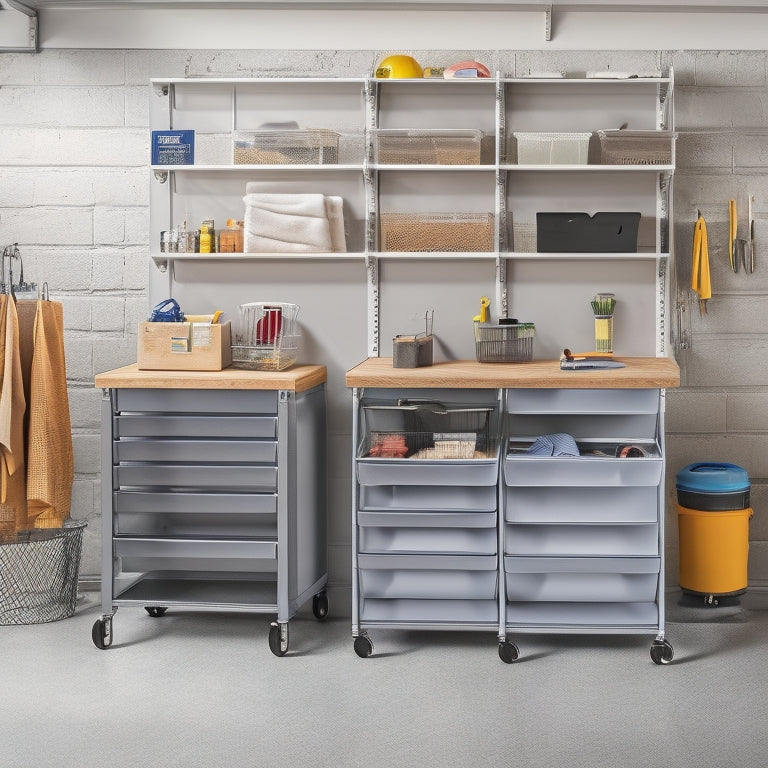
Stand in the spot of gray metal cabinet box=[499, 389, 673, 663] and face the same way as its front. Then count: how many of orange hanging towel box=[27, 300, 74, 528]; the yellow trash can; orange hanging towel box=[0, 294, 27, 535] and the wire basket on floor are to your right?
3

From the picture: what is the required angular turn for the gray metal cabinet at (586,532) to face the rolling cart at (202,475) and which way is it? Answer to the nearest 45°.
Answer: approximately 90° to its right

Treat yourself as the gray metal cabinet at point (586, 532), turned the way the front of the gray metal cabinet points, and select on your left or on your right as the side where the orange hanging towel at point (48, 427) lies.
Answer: on your right

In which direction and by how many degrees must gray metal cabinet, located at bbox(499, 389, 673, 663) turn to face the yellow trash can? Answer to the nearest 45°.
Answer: approximately 135° to its left

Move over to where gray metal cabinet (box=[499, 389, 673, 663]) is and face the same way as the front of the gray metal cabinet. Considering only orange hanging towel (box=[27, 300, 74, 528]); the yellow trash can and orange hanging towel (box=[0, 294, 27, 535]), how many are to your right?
2

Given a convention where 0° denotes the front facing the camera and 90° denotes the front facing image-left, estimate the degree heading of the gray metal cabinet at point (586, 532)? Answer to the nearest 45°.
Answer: approximately 0°

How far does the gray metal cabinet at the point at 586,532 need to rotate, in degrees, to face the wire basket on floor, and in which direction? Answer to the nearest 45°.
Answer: approximately 90° to its right

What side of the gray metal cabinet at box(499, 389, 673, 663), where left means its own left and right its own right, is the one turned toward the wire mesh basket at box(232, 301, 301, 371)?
right
